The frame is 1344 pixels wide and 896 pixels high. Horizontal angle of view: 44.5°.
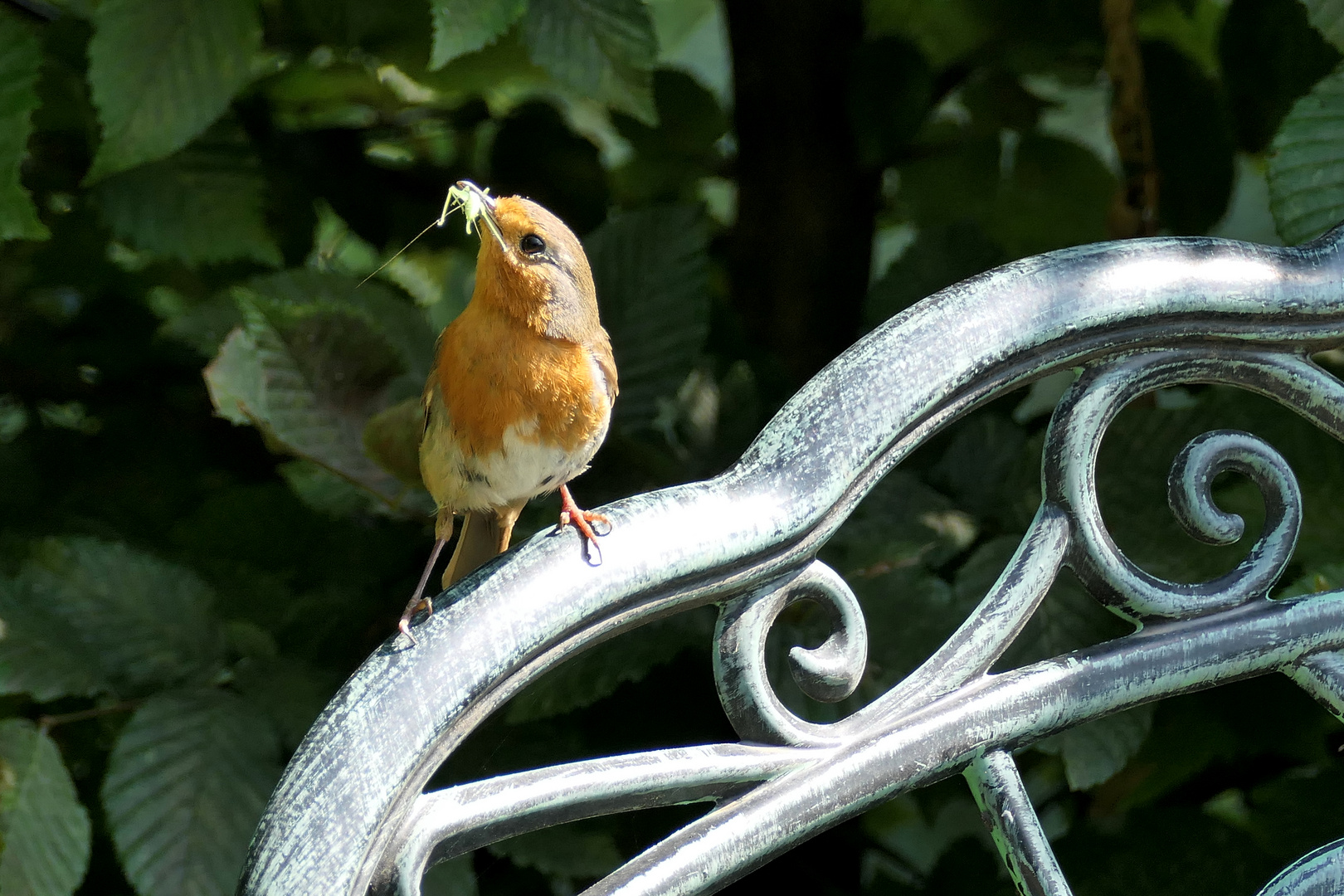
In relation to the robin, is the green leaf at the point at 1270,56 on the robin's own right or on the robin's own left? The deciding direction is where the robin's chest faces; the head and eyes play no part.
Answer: on the robin's own left

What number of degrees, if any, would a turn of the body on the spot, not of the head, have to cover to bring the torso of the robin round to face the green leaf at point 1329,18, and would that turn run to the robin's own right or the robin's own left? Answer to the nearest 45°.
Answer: approximately 90° to the robin's own left

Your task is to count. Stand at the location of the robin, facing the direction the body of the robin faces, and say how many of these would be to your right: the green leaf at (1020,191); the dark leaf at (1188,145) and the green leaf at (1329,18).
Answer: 0

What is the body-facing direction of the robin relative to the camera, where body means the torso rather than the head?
toward the camera

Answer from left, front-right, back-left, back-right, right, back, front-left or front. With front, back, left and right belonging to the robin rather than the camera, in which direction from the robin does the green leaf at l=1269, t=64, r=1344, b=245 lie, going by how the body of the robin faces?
left

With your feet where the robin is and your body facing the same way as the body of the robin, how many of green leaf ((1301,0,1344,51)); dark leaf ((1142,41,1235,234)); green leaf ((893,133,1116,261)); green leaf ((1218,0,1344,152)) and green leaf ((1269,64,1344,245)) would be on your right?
0

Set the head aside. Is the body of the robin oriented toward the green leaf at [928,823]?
no

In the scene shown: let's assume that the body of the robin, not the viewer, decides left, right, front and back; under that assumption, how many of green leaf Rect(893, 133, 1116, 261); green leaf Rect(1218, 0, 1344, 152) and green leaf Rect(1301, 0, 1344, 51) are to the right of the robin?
0
